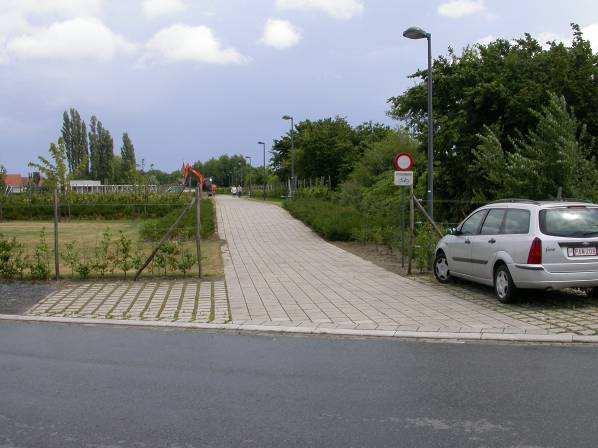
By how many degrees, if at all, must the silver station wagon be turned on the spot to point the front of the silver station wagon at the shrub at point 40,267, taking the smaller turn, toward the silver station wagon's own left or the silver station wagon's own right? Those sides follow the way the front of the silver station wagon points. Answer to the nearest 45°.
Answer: approximately 45° to the silver station wagon's own left

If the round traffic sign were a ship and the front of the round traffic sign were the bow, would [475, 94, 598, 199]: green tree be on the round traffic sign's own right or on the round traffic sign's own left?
on the round traffic sign's own left

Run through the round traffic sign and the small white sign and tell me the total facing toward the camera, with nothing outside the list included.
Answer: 2

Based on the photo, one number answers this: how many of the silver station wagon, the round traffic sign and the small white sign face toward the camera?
2

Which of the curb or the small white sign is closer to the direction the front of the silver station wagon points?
the small white sign

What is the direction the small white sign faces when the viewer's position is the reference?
facing the viewer

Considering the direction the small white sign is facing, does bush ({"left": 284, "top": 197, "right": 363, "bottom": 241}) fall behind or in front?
behind

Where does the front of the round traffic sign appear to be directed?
toward the camera

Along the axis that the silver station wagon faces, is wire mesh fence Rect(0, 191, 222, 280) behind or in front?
in front

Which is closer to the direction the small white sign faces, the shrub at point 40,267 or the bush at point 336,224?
the shrub

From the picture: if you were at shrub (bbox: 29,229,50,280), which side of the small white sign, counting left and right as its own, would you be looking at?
right

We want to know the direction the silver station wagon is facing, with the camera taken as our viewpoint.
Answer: facing away from the viewer and to the left of the viewer

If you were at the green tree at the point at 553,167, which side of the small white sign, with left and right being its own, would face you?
left

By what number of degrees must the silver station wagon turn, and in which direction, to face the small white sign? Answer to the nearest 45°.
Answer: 0° — it already faces it
